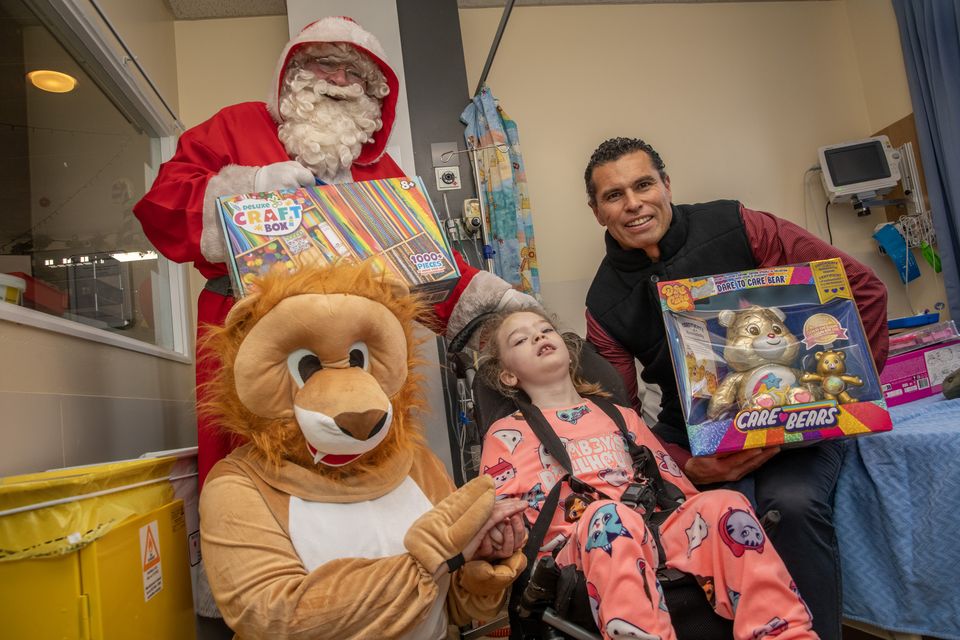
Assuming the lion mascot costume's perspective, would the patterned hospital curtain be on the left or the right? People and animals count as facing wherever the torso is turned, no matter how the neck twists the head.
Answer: on its left

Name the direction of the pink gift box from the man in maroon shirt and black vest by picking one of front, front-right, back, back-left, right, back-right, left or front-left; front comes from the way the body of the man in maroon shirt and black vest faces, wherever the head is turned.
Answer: back-left

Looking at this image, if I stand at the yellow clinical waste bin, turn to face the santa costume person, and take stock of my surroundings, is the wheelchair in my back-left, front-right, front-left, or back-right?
front-right

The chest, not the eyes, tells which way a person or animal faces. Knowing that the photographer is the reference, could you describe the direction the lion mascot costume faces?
facing the viewer and to the right of the viewer

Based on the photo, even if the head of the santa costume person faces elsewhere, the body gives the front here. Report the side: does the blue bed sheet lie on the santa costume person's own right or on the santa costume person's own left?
on the santa costume person's own left

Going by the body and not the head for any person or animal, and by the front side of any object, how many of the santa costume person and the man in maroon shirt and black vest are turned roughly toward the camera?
2

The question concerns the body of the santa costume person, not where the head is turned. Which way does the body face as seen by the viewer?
toward the camera

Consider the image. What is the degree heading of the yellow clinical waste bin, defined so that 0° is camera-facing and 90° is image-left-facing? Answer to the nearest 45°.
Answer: approximately 315°

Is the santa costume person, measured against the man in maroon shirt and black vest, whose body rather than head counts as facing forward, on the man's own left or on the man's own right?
on the man's own right

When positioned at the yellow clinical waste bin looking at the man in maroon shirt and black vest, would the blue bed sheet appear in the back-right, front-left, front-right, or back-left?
front-right

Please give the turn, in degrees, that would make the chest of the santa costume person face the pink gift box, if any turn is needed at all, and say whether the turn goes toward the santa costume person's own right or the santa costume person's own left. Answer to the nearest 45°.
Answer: approximately 90° to the santa costume person's own left

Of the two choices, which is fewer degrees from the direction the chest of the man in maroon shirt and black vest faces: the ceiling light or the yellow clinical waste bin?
the yellow clinical waste bin

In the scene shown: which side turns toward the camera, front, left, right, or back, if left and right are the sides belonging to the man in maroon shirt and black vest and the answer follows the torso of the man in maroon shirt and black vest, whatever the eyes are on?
front
